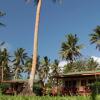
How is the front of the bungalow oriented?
toward the camera
